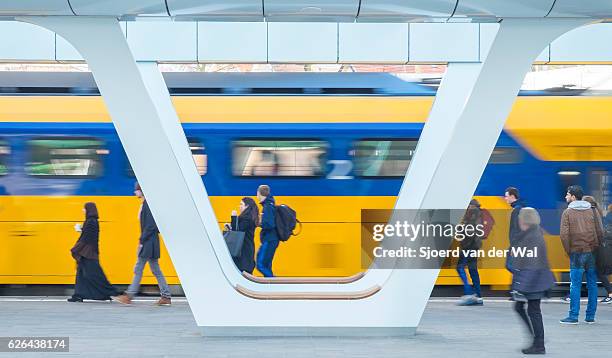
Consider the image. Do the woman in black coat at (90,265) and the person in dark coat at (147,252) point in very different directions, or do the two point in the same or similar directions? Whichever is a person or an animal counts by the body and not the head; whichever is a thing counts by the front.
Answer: same or similar directions

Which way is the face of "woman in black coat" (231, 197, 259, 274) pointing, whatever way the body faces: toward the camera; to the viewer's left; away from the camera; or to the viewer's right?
to the viewer's left

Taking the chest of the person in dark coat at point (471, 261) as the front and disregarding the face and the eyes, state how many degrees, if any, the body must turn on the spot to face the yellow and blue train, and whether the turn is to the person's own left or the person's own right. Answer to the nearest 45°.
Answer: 0° — they already face it

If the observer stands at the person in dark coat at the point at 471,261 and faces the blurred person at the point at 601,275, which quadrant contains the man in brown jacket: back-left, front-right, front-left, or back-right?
front-right

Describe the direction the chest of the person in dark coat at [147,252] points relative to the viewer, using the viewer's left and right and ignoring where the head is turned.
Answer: facing to the left of the viewer

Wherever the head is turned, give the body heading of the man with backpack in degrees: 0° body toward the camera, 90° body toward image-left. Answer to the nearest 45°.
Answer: approximately 90°

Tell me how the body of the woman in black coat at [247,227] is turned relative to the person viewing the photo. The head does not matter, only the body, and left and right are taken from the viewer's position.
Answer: facing to the left of the viewer
